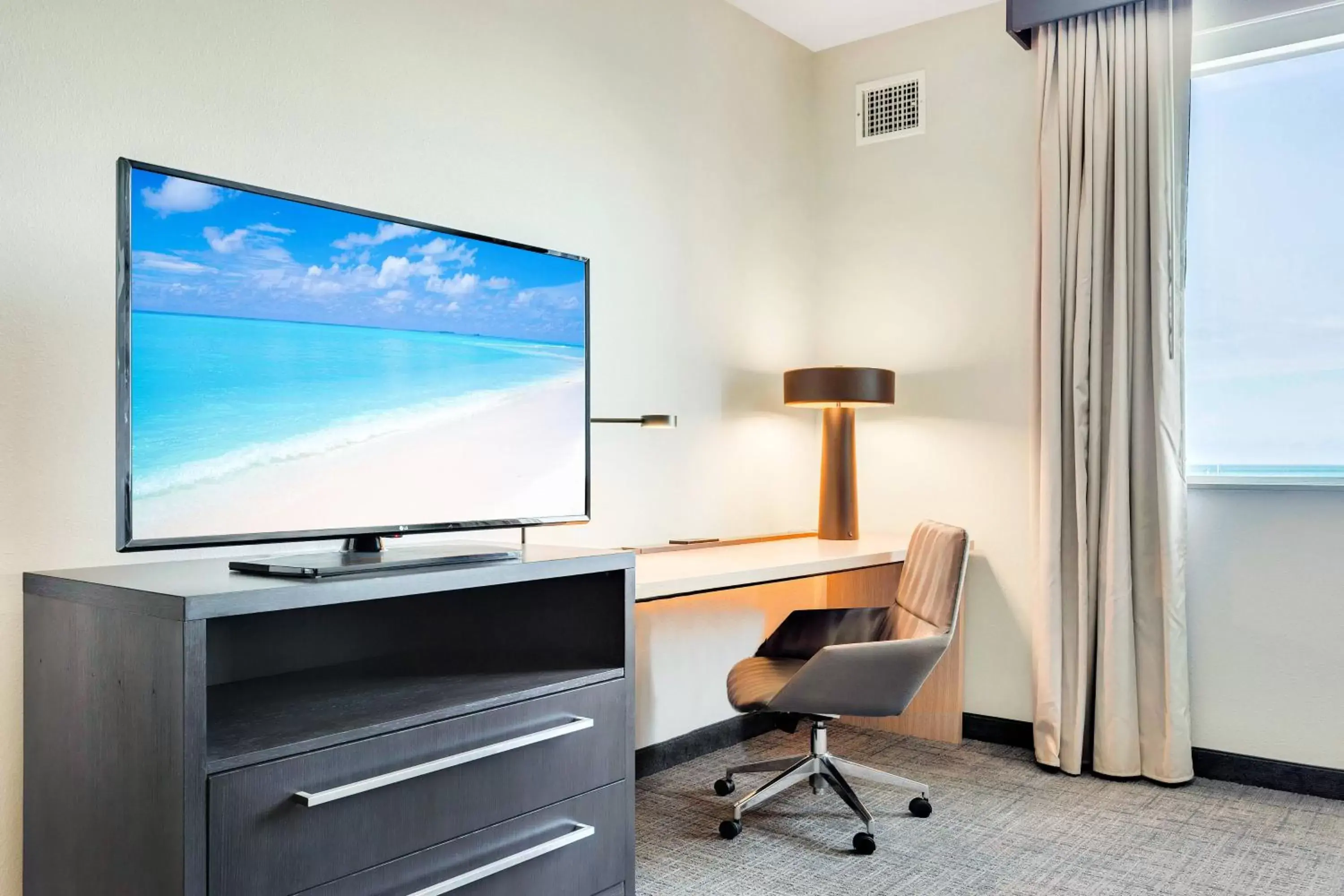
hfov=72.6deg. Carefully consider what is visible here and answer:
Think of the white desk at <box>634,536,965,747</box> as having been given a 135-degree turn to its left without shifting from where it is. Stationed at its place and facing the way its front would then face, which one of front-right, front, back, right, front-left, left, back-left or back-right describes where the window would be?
right

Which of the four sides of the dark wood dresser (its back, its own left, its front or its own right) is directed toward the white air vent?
left

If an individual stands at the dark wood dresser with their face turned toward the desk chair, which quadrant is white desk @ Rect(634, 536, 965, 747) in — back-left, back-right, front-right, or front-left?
front-left

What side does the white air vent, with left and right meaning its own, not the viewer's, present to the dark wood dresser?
front

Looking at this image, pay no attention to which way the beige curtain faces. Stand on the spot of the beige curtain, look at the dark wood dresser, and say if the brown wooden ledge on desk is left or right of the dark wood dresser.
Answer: right

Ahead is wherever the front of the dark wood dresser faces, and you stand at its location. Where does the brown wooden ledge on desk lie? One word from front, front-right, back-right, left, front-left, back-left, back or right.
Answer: left

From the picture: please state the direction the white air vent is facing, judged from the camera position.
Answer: facing the viewer and to the left of the viewer

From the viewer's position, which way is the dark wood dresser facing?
facing the viewer and to the right of the viewer

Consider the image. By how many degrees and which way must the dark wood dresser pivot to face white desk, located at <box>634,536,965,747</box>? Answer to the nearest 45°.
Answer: approximately 90° to its left

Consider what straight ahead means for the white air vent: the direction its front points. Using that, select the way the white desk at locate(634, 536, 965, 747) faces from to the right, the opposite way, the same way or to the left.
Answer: to the left

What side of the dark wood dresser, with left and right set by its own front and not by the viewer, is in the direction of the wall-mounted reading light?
left

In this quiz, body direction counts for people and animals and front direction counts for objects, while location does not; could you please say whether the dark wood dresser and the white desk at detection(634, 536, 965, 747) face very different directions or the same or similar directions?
same or similar directions

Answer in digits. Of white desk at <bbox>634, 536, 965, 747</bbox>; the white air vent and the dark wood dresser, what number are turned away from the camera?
0
